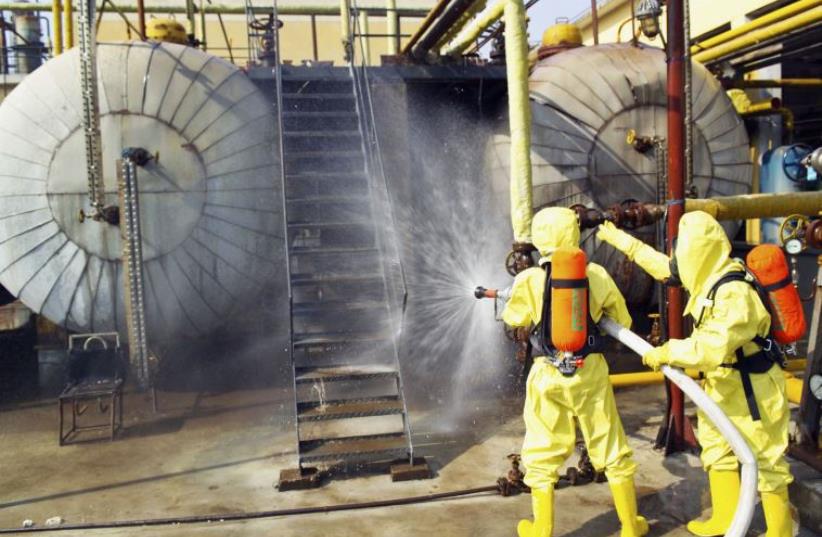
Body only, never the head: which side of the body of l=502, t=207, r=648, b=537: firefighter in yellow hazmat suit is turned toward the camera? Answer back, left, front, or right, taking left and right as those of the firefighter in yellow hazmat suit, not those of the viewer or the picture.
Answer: back

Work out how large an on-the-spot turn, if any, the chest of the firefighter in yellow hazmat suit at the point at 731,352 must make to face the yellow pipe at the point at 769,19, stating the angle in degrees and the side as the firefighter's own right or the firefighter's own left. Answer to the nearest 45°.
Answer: approximately 90° to the firefighter's own right

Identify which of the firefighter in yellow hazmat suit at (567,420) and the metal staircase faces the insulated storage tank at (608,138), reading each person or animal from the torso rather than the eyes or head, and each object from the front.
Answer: the firefighter in yellow hazmat suit

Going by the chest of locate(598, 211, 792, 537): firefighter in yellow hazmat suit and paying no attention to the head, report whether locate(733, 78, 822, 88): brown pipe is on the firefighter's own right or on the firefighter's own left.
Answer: on the firefighter's own right

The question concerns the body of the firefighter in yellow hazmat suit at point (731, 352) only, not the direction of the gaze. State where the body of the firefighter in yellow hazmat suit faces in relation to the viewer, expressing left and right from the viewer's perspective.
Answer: facing to the left of the viewer

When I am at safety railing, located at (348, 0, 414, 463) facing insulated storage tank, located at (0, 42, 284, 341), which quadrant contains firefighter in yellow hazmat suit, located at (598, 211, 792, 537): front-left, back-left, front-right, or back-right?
back-left

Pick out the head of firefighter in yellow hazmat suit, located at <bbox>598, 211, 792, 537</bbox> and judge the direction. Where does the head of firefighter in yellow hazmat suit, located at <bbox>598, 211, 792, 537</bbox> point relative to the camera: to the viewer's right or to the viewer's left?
to the viewer's left

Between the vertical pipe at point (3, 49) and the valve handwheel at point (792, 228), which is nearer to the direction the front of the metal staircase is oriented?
the valve handwheel

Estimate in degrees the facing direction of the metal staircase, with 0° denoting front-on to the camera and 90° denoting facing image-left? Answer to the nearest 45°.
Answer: approximately 0°
